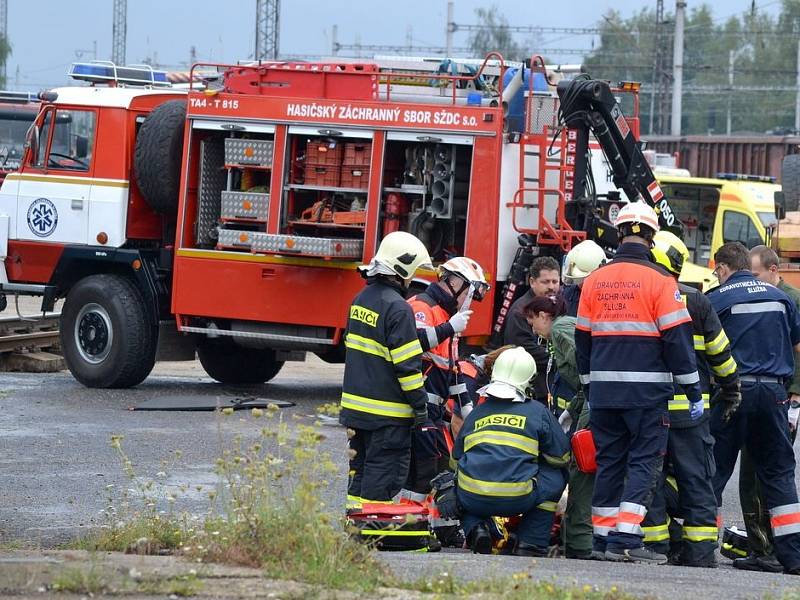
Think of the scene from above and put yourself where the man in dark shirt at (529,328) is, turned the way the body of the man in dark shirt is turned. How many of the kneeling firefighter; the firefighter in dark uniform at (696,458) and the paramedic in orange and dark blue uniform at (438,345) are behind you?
0

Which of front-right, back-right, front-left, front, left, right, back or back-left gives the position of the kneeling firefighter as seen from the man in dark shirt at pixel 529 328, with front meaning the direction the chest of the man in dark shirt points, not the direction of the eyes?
front-right

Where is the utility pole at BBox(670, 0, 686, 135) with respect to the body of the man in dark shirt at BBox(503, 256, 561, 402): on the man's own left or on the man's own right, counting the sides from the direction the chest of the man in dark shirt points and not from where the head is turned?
on the man's own left

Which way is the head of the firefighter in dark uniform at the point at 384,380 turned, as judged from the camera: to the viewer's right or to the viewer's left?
to the viewer's right

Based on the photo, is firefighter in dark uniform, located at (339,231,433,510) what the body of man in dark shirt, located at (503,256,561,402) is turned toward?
no

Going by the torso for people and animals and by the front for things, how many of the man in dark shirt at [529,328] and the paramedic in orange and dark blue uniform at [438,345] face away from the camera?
0

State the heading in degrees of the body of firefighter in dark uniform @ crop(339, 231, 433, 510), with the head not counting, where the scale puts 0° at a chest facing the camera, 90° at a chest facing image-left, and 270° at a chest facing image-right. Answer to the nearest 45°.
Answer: approximately 225°

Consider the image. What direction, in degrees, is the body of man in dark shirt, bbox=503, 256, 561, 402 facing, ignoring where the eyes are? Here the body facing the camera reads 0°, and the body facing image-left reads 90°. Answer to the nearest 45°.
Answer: approximately 315°
